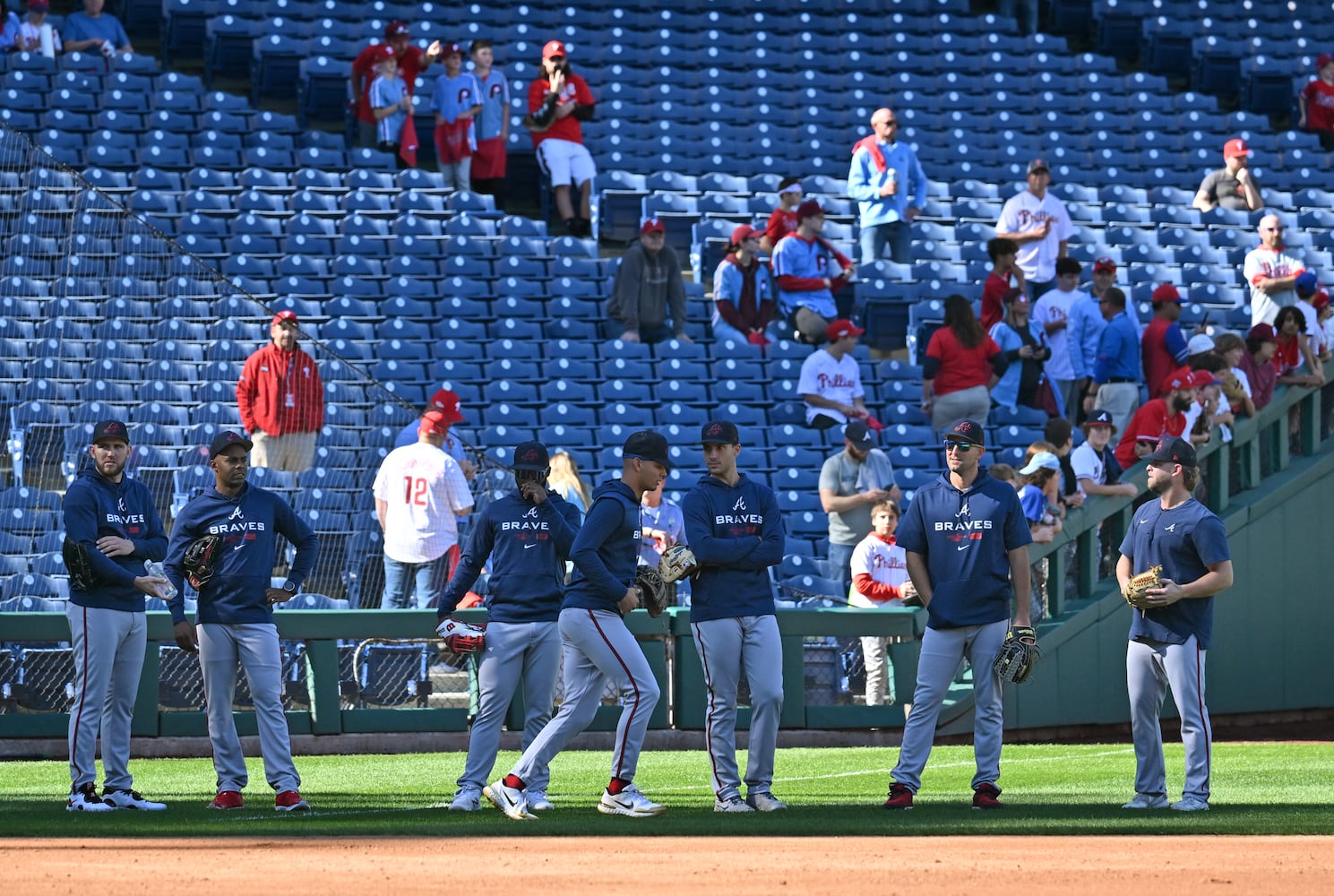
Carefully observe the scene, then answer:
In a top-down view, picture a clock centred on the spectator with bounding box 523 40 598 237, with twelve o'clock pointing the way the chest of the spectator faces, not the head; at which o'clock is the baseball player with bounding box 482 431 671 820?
The baseball player is roughly at 12 o'clock from the spectator.

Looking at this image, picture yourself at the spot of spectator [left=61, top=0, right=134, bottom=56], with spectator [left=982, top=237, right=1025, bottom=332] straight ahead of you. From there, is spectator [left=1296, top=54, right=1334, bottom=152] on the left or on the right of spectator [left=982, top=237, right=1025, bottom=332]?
left

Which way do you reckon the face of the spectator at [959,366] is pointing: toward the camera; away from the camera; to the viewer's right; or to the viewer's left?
away from the camera

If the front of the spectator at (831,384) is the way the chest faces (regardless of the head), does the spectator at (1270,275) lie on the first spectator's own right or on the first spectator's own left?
on the first spectator's own left

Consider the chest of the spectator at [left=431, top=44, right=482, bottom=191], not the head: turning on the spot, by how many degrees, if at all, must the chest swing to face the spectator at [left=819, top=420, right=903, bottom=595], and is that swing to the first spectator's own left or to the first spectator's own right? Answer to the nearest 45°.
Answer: approximately 45° to the first spectator's own left

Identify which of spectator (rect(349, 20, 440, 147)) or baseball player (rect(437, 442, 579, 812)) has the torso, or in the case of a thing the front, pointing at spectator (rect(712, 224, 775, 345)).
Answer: spectator (rect(349, 20, 440, 147))

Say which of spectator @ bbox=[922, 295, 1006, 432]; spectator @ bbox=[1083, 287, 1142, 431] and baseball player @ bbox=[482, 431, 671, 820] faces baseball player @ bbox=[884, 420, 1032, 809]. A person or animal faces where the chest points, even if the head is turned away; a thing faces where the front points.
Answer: baseball player @ bbox=[482, 431, 671, 820]

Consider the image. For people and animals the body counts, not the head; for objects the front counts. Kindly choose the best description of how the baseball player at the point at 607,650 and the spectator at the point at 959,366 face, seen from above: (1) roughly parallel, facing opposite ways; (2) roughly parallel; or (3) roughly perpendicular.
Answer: roughly perpendicular

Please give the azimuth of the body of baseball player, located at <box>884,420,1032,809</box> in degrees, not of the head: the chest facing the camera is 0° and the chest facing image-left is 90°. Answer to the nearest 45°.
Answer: approximately 0°

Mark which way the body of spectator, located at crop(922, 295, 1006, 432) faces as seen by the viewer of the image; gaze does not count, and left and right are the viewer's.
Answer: facing away from the viewer

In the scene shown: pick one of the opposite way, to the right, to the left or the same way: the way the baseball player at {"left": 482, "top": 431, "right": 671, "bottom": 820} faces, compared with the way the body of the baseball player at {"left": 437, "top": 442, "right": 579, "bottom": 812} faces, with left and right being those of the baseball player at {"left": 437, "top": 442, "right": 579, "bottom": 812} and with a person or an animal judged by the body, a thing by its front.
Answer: to the left

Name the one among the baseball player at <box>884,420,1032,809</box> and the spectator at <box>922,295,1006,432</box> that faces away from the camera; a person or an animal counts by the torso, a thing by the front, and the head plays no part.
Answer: the spectator

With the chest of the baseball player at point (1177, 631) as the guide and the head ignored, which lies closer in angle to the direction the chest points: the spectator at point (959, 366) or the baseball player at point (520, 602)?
the baseball player
